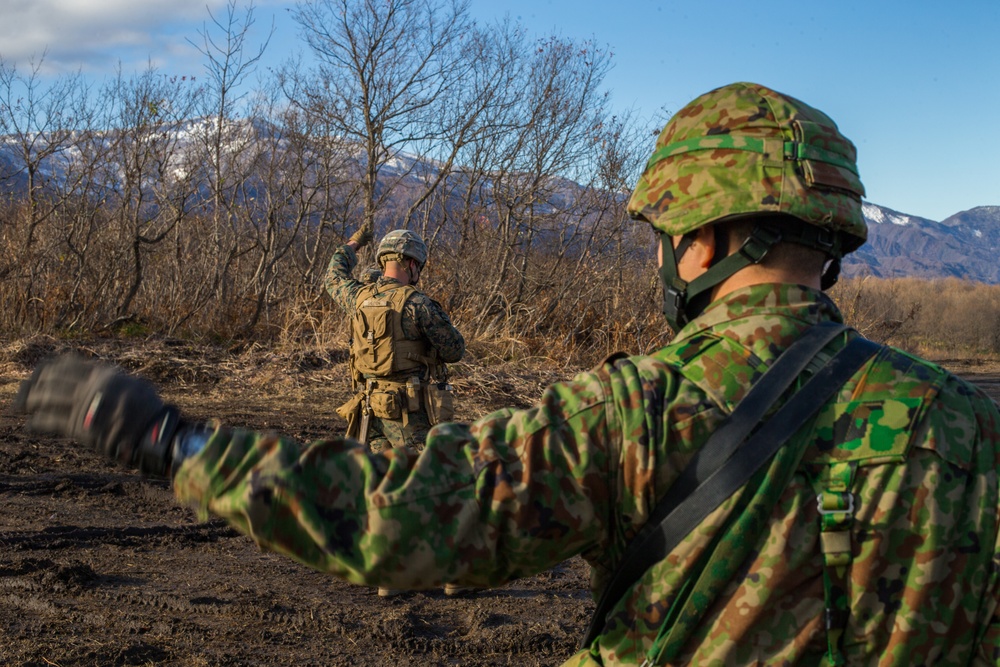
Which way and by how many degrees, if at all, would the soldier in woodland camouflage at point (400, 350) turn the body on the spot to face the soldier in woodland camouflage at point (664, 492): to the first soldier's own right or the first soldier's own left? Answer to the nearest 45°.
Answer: approximately 135° to the first soldier's own right

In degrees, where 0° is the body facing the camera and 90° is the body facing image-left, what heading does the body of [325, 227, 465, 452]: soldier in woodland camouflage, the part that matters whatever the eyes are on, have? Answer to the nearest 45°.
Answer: approximately 225°

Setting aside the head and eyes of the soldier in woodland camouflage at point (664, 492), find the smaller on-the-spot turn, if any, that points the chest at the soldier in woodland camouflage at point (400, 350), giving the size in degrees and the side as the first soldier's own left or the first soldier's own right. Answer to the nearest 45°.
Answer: approximately 45° to the first soldier's own right

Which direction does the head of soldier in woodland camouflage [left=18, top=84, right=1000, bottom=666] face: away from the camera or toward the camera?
away from the camera

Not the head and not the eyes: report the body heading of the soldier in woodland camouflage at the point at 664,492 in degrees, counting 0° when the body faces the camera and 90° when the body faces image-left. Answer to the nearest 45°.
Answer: approximately 135°
